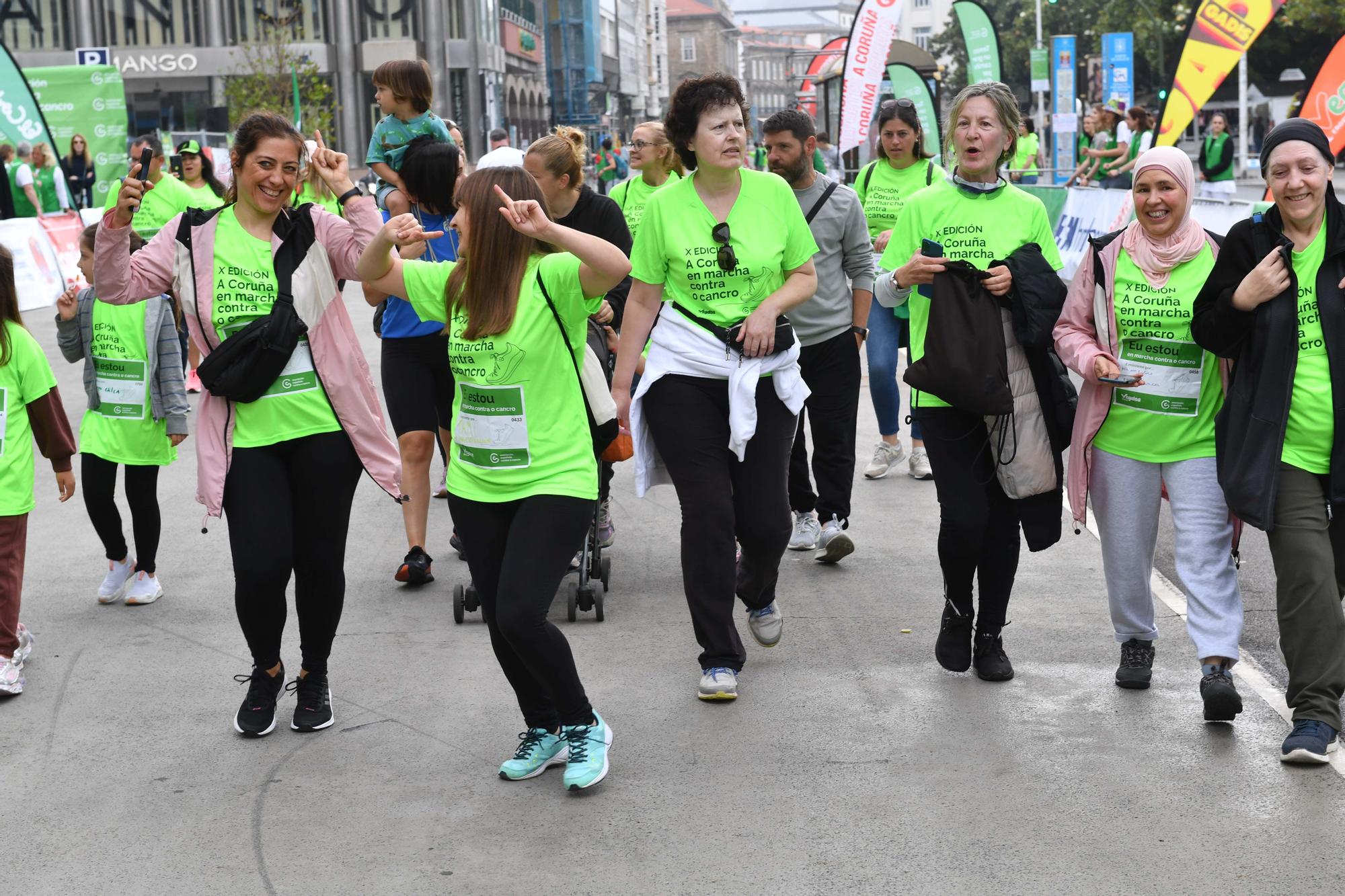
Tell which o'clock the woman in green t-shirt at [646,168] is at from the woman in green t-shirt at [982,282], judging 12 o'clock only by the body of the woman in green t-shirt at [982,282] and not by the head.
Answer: the woman in green t-shirt at [646,168] is roughly at 5 o'clock from the woman in green t-shirt at [982,282].

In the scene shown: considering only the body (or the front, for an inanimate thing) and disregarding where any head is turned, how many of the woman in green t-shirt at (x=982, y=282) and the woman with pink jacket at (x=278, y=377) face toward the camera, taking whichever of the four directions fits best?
2

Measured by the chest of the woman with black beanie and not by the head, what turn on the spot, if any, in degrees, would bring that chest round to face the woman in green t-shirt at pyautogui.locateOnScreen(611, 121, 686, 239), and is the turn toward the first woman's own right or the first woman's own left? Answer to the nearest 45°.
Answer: approximately 135° to the first woman's own right

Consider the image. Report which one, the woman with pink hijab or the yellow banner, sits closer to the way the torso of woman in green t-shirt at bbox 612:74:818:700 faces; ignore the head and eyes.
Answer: the woman with pink hijab

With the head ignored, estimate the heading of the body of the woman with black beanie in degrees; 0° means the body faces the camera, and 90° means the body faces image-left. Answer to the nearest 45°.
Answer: approximately 0°

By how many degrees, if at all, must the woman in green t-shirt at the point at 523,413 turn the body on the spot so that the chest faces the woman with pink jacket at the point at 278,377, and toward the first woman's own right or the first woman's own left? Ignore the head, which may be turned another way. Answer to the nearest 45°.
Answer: approximately 90° to the first woman's own right

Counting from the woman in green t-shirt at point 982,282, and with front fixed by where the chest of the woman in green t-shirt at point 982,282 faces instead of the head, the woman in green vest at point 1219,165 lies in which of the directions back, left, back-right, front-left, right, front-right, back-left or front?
back
